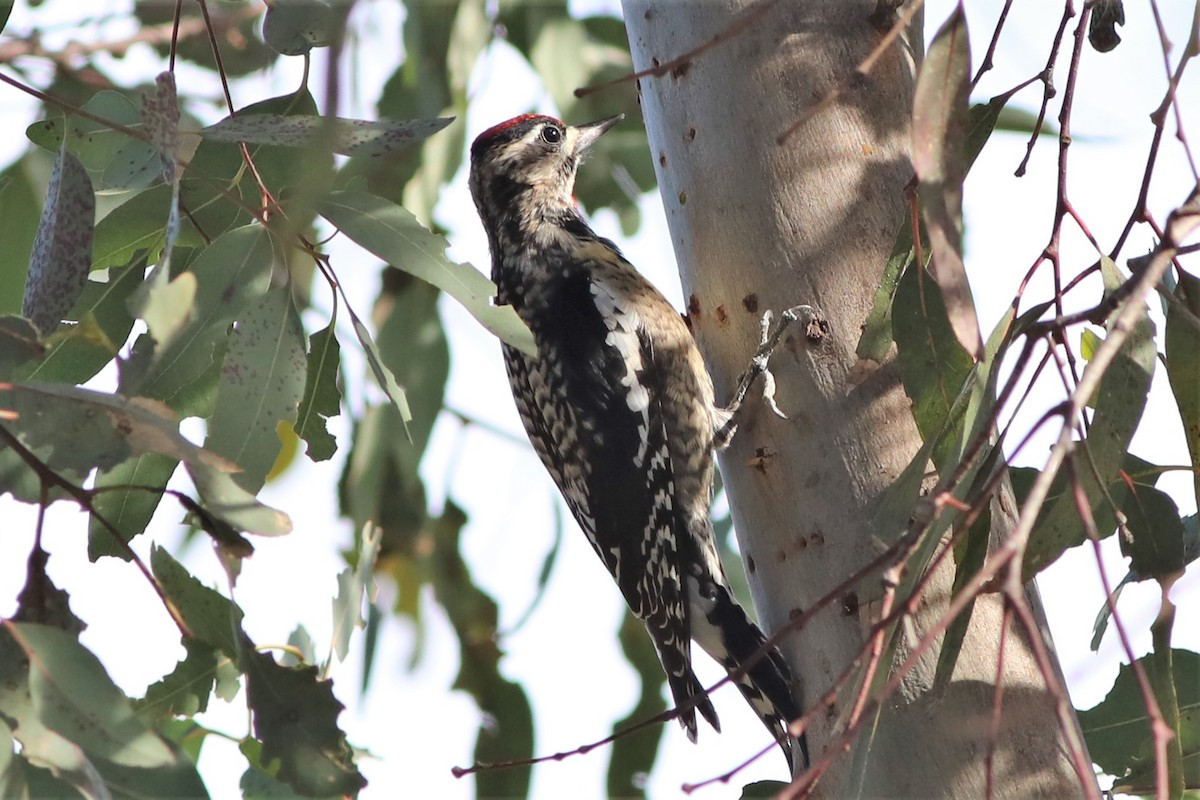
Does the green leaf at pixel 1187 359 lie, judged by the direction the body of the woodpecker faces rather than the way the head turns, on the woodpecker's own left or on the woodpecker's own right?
on the woodpecker's own right

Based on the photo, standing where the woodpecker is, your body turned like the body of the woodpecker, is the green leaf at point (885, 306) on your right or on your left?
on your right

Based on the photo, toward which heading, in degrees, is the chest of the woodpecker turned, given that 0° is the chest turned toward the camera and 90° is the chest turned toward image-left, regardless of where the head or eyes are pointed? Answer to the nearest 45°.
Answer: approximately 270°

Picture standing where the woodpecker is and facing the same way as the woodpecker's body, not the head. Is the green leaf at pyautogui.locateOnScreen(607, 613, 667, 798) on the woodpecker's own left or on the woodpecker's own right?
on the woodpecker's own left
